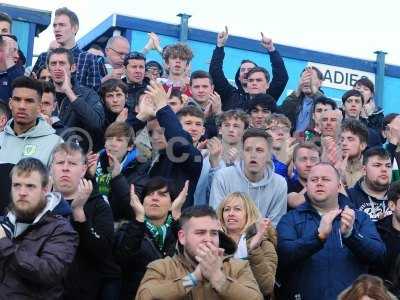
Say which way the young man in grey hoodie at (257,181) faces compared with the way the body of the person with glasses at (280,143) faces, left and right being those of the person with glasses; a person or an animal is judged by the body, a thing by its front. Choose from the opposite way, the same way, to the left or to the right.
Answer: the same way

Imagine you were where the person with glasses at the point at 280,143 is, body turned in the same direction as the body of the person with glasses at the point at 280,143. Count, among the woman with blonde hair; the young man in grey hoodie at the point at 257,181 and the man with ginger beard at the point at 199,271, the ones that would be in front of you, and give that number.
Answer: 3

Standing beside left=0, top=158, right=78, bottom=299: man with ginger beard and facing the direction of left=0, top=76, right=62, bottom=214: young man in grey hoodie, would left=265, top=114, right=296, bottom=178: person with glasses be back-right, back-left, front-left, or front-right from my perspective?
front-right

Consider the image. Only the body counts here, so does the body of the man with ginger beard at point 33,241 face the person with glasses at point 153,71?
no

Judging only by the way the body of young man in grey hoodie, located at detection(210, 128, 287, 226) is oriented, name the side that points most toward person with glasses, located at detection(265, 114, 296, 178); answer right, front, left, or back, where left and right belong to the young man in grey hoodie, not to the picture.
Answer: back

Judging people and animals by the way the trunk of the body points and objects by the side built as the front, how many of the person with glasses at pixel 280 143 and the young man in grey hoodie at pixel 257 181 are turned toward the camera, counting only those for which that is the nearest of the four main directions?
2

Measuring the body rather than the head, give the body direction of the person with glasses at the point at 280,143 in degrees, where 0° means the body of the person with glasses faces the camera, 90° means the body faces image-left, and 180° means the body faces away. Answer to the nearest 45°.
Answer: approximately 0°

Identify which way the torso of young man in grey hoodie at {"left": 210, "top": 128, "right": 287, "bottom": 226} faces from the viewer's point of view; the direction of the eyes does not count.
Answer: toward the camera

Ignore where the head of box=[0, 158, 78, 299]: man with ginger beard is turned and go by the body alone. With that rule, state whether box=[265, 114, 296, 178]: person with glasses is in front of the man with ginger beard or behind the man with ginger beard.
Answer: behind

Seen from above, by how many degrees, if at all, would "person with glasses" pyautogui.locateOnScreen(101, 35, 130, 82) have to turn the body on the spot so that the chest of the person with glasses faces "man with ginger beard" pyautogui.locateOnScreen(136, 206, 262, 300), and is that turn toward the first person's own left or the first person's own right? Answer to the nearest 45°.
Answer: approximately 45° to the first person's own right

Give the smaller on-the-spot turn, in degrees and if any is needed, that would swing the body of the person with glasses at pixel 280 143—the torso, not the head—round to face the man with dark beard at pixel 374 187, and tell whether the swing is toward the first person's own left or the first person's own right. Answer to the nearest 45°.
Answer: approximately 45° to the first person's own left

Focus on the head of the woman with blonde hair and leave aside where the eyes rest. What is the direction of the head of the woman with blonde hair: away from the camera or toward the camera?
toward the camera

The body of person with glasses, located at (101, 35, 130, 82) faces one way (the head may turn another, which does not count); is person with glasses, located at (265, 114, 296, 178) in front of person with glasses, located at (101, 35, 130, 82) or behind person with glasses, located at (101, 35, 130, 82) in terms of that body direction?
in front

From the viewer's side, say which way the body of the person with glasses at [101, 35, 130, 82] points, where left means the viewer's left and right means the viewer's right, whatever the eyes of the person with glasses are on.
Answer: facing the viewer and to the right of the viewer

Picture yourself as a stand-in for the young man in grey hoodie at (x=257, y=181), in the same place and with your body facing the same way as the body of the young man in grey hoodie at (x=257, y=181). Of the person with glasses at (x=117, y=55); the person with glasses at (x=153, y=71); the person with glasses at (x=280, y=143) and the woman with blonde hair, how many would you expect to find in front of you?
1

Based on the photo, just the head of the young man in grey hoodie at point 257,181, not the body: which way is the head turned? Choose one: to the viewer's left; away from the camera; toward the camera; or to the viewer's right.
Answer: toward the camera
